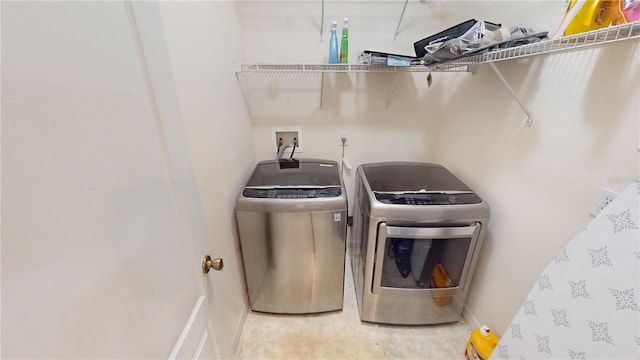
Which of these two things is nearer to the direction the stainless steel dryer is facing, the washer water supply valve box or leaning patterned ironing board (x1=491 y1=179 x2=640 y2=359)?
the leaning patterned ironing board

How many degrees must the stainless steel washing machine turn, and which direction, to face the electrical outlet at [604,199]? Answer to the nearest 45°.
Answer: approximately 45° to its left

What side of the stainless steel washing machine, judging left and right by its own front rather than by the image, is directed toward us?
front

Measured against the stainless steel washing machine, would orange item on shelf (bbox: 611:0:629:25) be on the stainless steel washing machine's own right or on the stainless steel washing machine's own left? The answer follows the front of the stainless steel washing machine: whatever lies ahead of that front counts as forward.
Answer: on the stainless steel washing machine's own left

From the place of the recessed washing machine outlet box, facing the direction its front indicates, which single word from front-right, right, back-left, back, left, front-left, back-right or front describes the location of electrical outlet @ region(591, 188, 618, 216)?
front-left

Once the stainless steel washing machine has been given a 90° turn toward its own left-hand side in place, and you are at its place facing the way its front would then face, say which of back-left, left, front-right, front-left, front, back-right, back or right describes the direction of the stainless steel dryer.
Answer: front

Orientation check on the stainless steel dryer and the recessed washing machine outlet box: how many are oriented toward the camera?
2

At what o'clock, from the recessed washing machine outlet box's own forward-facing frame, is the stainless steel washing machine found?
The stainless steel washing machine is roughly at 12 o'clock from the recessed washing machine outlet box.

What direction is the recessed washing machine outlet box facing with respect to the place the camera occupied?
facing the viewer

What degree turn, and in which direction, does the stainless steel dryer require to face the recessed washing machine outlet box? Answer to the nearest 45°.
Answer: approximately 90° to its right

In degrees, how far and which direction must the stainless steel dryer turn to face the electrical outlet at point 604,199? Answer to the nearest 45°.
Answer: approximately 90° to its left

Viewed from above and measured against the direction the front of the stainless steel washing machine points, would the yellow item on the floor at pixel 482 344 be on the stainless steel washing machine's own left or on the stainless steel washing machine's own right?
on the stainless steel washing machine's own left
